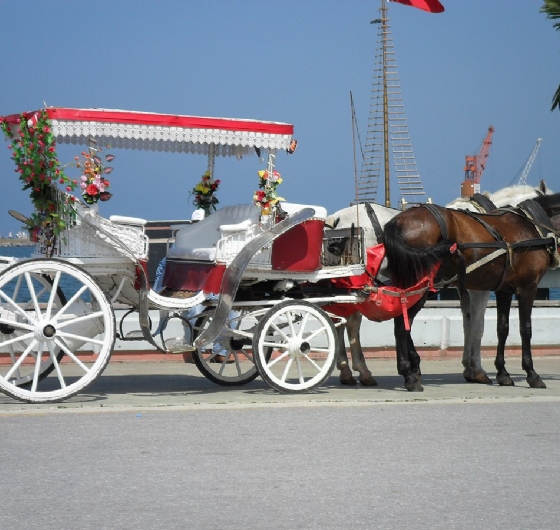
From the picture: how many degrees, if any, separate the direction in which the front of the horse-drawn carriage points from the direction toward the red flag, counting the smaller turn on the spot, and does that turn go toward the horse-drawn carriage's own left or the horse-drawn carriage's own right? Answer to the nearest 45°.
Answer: approximately 45° to the horse-drawn carriage's own left

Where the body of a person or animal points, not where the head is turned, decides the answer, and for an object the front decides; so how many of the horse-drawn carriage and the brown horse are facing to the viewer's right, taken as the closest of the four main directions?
2

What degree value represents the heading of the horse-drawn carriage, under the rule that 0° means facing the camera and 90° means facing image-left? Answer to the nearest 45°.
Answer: approximately 270°

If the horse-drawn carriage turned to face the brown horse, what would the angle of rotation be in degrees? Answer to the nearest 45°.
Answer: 0° — it already faces it

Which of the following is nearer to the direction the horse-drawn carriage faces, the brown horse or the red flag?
the brown horse

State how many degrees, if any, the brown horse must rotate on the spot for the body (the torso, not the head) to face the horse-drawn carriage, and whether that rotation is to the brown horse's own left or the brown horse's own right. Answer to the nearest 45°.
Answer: approximately 135° to the brown horse's own right

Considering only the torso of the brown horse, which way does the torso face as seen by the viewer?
to the viewer's right
